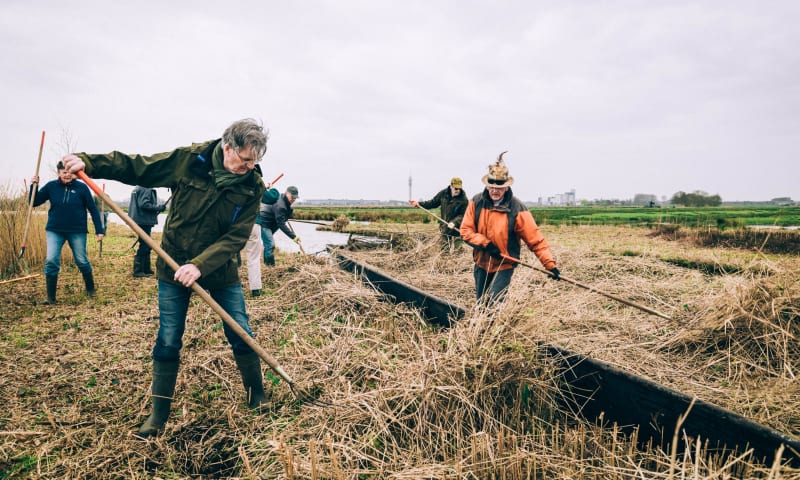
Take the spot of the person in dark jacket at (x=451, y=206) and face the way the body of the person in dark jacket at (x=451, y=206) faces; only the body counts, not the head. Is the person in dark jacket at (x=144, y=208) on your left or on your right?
on your right

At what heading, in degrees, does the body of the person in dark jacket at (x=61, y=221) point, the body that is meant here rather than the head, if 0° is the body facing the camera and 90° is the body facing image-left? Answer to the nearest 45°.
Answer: approximately 0°

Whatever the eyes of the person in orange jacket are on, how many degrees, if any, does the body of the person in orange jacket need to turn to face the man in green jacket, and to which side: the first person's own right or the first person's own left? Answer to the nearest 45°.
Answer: approximately 45° to the first person's own right

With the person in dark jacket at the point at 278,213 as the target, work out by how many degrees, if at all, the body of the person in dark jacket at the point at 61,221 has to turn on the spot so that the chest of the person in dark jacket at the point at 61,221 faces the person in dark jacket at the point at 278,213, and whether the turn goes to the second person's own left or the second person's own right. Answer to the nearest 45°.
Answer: approximately 90° to the second person's own left

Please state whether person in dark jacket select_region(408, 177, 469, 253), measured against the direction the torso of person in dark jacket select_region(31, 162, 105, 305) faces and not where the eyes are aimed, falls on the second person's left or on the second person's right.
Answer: on the second person's left

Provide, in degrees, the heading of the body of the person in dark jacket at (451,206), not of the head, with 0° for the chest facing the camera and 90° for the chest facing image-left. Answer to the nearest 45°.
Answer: approximately 0°
